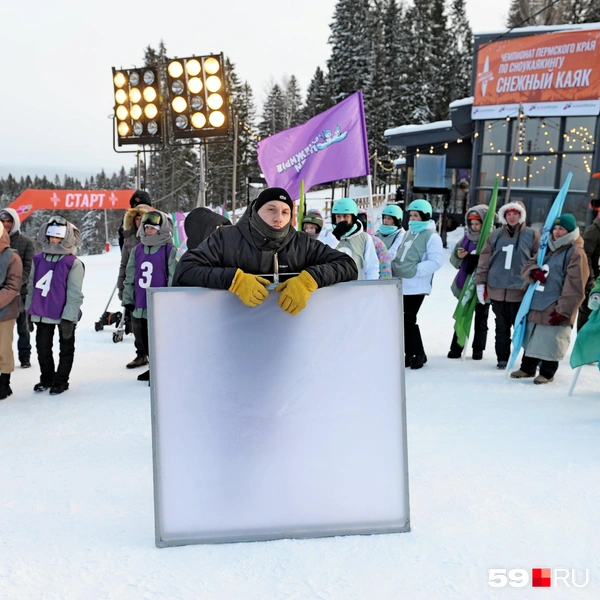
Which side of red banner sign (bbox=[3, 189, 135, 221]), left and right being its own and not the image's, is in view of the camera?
front

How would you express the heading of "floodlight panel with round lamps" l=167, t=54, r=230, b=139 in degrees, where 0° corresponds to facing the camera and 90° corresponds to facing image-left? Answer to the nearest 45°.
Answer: approximately 0°

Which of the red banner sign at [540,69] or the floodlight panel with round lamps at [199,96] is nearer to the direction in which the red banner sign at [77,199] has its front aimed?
the floodlight panel with round lamps

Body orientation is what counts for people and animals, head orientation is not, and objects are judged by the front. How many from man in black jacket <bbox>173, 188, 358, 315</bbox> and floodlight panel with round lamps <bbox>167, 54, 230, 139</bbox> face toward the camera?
2

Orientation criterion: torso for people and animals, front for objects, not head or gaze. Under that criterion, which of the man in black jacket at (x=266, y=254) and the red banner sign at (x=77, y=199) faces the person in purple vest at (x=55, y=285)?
the red banner sign

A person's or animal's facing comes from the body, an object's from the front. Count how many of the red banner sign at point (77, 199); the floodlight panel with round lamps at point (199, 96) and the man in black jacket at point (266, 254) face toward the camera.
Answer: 3

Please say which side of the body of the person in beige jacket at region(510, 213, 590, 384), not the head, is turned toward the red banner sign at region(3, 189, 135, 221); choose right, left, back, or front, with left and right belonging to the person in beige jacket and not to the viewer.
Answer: right

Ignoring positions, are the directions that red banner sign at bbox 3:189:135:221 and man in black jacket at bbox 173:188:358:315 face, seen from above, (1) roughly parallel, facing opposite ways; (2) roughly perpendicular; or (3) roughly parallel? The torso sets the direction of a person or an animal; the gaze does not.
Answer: roughly parallel

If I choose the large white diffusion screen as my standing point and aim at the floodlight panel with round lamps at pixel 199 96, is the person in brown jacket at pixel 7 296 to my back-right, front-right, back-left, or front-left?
front-left

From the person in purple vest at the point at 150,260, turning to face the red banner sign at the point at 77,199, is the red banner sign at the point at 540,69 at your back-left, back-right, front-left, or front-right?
front-right

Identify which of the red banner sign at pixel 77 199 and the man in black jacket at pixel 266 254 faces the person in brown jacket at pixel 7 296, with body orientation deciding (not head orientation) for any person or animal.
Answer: the red banner sign

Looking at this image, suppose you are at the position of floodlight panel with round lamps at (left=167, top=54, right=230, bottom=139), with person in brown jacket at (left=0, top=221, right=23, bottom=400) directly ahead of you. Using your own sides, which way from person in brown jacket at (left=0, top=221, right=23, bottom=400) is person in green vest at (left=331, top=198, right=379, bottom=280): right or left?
left

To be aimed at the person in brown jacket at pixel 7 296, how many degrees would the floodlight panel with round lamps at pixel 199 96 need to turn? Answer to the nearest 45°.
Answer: approximately 45° to its right

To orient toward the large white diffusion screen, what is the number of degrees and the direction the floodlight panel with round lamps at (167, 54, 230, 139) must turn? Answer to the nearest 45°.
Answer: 0° — it already faces it

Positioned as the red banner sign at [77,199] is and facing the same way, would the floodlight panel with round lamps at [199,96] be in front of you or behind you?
in front

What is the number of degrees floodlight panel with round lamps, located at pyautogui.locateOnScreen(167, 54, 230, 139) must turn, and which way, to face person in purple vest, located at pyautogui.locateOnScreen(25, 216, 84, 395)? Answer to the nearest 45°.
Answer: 0° — it already faces them

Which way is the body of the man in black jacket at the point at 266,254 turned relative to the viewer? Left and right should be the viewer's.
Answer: facing the viewer

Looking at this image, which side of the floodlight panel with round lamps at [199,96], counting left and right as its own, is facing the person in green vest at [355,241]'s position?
front

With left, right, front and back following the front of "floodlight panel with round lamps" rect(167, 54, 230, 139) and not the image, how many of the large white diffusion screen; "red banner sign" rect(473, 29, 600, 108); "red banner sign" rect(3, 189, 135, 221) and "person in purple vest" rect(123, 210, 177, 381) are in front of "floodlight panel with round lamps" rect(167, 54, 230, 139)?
2
